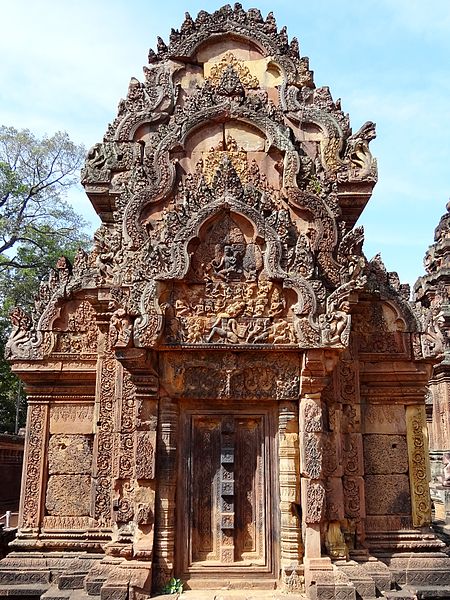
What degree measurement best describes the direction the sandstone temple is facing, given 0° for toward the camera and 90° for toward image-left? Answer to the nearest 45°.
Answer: approximately 0°
